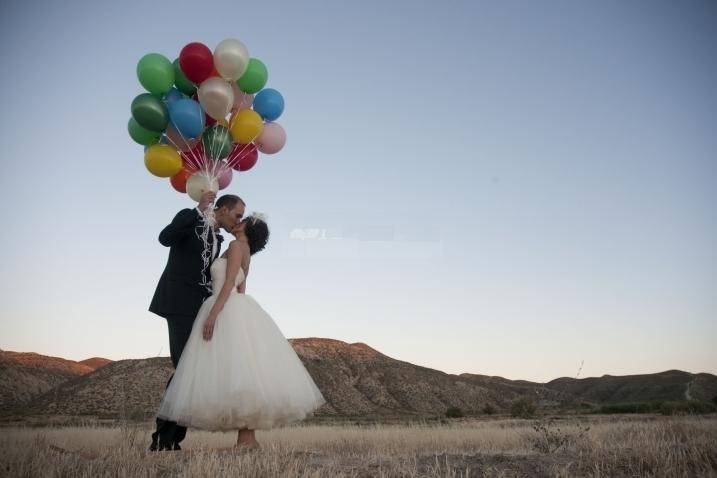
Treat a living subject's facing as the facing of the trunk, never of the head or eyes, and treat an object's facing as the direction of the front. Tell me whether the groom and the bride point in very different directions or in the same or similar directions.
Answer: very different directions

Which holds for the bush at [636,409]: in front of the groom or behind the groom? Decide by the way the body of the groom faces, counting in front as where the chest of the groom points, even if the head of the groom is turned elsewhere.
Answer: in front

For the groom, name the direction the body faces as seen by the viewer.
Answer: to the viewer's right

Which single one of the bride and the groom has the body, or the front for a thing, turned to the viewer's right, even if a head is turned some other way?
the groom

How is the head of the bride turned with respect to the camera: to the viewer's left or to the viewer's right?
to the viewer's left

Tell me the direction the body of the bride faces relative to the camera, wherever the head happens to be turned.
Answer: to the viewer's left

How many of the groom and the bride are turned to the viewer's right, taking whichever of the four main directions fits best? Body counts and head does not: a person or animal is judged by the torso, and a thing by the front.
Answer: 1
